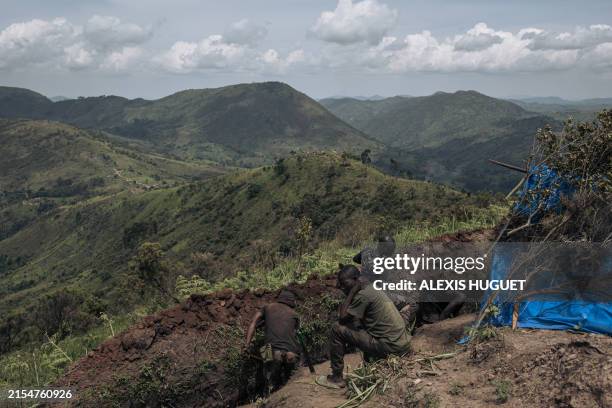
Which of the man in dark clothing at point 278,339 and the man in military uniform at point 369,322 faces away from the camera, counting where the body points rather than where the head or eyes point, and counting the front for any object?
the man in dark clothing

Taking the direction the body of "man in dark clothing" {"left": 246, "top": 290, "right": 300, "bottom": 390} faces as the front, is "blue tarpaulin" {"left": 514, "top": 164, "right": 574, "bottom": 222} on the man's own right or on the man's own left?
on the man's own right

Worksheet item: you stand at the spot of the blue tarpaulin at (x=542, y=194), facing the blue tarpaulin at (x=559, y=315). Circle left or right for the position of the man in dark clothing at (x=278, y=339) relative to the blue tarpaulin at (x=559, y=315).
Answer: right

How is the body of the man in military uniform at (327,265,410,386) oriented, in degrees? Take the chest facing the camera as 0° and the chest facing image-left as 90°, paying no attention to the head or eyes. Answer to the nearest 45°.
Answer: approximately 90°

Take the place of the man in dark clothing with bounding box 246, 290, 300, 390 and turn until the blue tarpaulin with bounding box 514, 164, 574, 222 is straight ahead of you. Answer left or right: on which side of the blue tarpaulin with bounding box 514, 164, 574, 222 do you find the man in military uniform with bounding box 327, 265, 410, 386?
right

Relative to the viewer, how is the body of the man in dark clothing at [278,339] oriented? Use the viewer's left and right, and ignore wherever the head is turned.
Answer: facing away from the viewer

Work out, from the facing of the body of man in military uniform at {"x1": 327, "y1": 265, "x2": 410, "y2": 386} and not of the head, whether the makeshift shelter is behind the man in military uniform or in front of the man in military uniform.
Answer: behind

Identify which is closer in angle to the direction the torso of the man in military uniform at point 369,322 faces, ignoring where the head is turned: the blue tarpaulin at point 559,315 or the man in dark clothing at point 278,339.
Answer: the man in dark clothing

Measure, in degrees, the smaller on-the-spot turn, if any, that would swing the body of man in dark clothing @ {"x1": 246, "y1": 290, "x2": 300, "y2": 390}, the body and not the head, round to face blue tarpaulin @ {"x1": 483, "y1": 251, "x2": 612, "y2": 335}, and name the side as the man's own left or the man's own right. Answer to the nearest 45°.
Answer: approximately 90° to the man's own right

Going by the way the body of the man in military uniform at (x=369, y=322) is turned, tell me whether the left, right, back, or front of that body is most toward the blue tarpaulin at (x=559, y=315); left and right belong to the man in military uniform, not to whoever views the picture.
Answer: back

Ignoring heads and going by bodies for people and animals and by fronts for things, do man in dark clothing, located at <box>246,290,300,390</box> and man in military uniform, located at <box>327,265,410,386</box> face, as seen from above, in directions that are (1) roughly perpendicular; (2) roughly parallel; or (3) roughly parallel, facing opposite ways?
roughly perpendicular
